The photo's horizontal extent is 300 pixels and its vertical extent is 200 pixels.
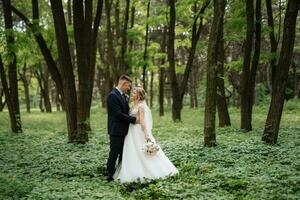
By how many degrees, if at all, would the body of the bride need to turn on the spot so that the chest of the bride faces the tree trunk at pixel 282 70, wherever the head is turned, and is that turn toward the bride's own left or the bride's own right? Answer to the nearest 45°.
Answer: approximately 135° to the bride's own right

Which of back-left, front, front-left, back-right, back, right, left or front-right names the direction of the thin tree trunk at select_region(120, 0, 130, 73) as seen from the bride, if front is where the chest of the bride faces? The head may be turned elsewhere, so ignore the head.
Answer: right

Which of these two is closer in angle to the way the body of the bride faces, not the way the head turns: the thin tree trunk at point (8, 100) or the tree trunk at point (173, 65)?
the thin tree trunk

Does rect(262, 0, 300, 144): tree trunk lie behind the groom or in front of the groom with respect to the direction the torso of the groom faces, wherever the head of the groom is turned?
in front

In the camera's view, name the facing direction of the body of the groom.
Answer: to the viewer's right

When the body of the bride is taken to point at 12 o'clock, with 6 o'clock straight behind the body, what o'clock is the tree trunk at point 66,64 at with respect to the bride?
The tree trunk is roughly at 2 o'clock from the bride.

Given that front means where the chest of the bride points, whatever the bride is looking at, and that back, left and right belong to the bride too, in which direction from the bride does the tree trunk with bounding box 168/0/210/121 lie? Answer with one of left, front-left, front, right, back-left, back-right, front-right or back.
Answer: right

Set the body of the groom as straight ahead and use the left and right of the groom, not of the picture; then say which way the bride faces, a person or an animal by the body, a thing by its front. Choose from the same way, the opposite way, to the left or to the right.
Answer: the opposite way

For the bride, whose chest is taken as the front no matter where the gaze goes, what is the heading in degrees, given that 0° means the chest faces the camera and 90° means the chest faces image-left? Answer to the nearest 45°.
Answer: approximately 90°

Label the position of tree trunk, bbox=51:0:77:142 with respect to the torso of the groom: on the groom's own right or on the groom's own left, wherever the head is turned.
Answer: on the groom's own left

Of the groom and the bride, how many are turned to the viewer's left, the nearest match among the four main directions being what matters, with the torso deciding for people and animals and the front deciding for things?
1

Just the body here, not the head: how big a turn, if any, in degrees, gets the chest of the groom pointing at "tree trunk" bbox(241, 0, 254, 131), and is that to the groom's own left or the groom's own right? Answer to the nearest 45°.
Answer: approximately 45° to the groom's own left
